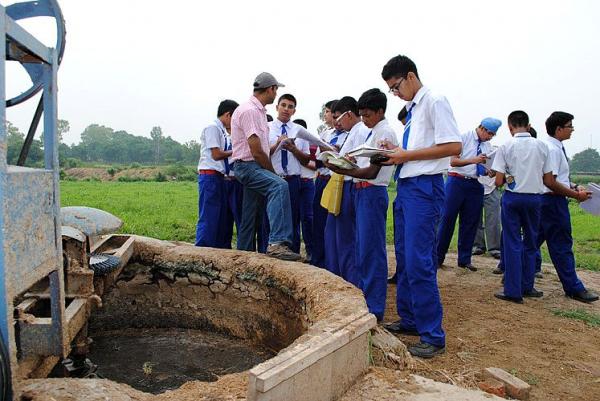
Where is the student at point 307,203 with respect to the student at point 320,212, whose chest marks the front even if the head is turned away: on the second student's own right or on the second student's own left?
on the second student's own right

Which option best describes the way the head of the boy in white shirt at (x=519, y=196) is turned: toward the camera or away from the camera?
away from the camera

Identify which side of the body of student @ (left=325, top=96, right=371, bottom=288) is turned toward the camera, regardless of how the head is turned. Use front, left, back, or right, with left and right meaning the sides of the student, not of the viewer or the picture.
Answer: left
